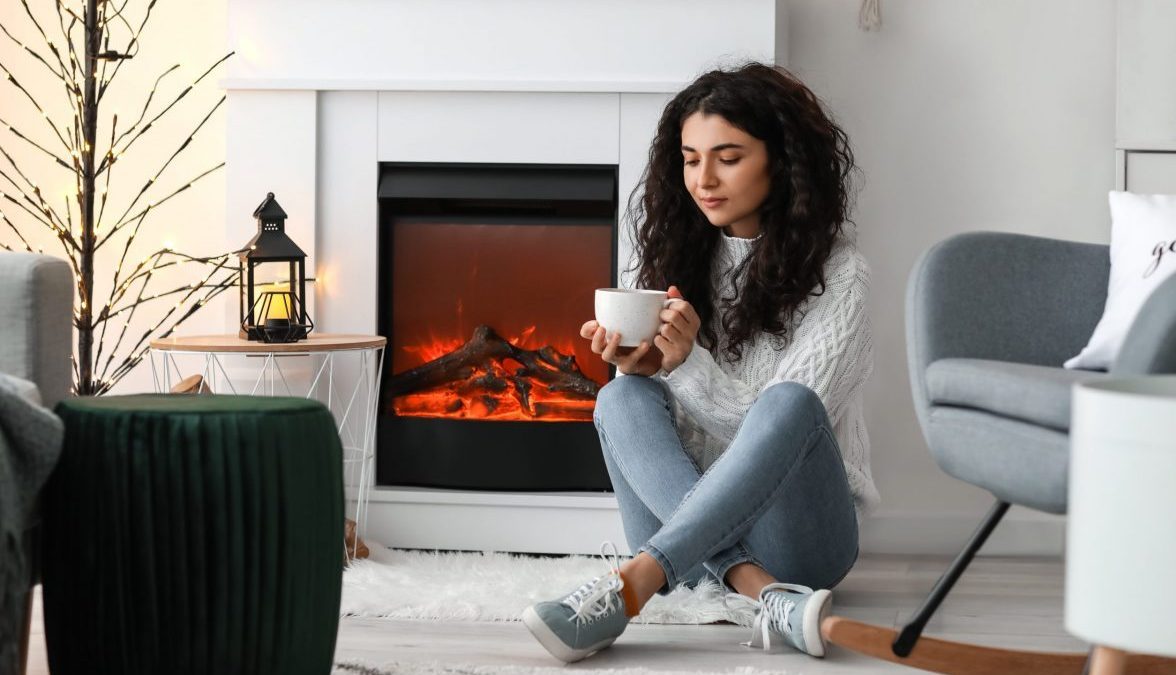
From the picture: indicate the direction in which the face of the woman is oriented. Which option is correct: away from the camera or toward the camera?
toward the camera

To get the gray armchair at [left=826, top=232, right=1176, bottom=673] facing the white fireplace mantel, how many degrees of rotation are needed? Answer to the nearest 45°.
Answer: approximately 90° to its right

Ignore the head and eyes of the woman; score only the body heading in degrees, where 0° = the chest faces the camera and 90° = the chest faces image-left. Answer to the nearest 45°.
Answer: approximately 45°

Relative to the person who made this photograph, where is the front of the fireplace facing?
facing the viewer

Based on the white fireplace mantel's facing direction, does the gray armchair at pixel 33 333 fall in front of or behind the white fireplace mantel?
in front

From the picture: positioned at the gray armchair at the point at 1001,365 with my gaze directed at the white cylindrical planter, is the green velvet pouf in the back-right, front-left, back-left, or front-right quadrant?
front-right

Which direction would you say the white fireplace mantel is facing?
toward the camera

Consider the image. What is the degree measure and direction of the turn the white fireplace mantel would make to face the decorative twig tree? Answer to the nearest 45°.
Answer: approximately 135° to its right

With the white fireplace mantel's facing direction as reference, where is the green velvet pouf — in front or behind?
in front

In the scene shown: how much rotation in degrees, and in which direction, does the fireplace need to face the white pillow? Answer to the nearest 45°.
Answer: approximately 45° to its left

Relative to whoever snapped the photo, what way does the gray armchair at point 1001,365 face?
facing the viewer and to the left of the viewer

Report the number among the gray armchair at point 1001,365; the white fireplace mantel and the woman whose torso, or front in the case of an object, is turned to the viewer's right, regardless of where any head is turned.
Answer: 0

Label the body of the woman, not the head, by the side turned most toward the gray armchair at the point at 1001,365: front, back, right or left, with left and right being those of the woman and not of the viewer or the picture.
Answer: left
